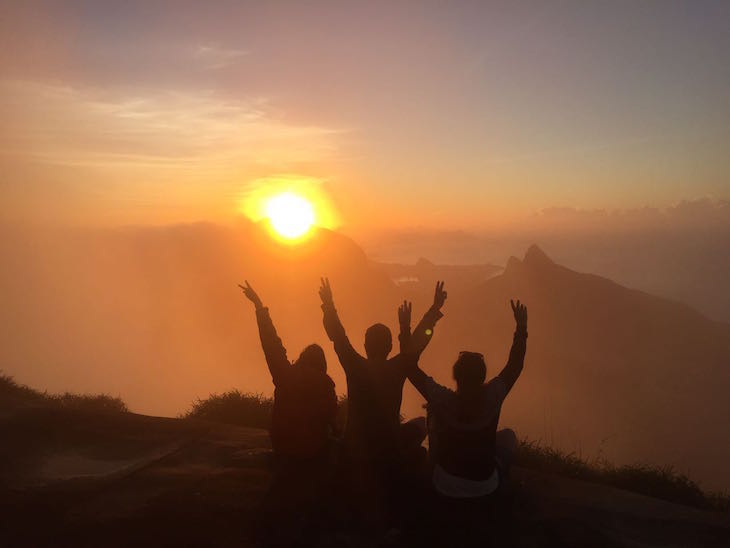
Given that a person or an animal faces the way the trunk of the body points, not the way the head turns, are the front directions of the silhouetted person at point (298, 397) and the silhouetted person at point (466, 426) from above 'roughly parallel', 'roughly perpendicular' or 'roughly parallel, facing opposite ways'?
roughly parallel

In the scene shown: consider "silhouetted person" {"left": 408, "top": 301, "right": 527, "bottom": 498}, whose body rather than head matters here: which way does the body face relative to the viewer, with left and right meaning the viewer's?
facing away from the viewer

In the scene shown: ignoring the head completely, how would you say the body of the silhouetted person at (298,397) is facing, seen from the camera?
away from the camera

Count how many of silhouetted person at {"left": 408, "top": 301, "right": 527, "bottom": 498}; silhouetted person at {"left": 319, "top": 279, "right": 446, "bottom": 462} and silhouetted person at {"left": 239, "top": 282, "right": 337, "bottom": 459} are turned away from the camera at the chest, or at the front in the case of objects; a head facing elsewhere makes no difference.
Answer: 3

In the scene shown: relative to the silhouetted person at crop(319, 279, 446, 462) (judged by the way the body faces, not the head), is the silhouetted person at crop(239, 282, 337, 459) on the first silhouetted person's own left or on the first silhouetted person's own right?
on the first silhouetted person's own left

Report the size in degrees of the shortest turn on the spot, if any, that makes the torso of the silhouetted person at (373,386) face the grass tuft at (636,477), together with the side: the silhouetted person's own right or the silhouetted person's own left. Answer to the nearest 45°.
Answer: approximately 45° to the silhouetted person's own right

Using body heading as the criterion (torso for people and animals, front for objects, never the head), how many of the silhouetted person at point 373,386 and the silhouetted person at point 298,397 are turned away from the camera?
2

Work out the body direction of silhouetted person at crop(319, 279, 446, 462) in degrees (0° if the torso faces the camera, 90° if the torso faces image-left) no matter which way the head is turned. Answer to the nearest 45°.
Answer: approximately 180°
